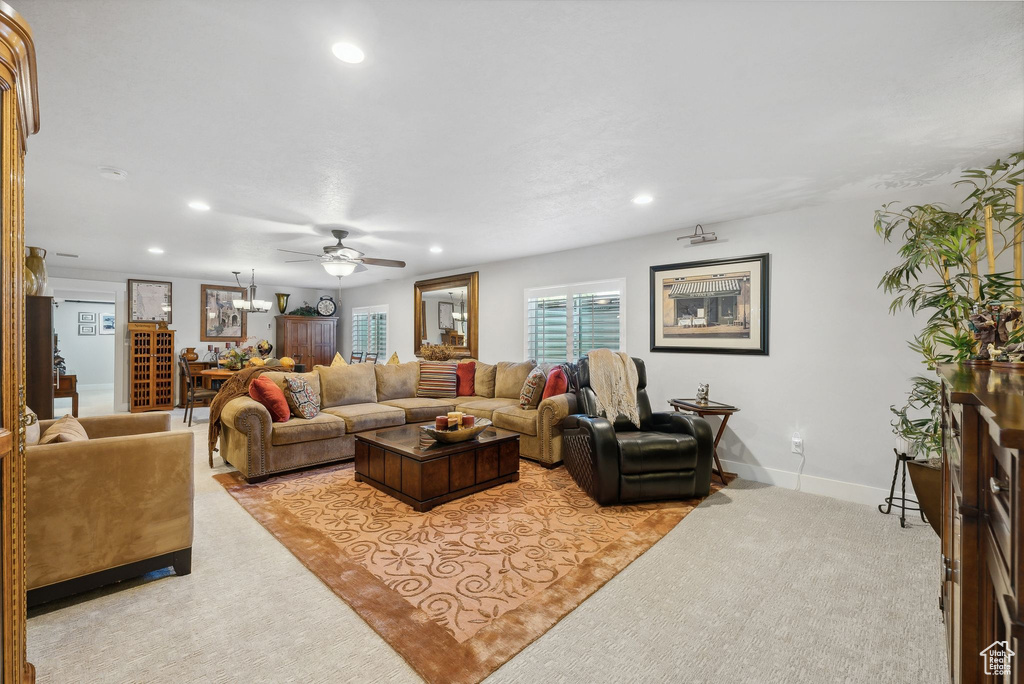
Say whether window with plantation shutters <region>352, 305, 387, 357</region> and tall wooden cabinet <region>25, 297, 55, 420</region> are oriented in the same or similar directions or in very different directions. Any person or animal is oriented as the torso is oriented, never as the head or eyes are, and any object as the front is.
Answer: very different directions

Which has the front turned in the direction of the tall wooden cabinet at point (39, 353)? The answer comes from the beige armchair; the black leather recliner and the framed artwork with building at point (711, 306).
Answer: the framed artwork with building

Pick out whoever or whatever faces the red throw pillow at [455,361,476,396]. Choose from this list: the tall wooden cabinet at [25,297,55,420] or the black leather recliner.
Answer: the tall wooden cabinet

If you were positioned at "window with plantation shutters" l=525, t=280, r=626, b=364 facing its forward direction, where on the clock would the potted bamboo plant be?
The potted bamboo plant is roughly at 9 o'clock from the window with plantation shutters.

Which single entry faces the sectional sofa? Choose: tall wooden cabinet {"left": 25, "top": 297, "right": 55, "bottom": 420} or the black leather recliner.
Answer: the tall wooden cabinet

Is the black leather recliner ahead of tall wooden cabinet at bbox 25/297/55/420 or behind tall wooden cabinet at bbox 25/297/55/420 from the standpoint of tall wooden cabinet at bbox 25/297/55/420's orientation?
ahead

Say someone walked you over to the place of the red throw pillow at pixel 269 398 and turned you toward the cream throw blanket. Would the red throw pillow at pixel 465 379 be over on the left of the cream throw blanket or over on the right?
left

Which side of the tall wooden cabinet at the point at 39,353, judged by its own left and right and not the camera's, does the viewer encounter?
right

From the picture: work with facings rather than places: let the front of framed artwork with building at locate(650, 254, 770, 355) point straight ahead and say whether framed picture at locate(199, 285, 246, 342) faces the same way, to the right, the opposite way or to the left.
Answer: to the left

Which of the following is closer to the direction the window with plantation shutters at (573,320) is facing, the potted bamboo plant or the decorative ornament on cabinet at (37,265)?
the decorative ornament on cabinet
